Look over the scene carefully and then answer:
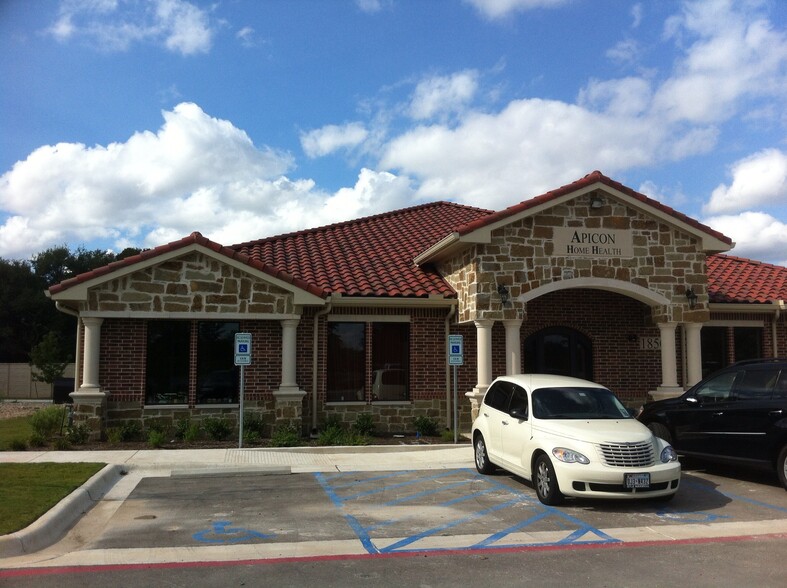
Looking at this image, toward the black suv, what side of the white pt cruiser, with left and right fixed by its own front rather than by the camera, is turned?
left

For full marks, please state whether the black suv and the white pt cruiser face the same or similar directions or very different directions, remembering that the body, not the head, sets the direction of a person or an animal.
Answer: very different directions

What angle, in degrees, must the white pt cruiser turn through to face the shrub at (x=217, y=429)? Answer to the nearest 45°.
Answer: approximately 180°

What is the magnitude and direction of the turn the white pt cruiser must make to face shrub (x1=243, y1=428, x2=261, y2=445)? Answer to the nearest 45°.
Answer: approximately 180°

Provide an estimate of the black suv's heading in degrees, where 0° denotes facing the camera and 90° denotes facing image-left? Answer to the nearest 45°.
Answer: approximately 135°

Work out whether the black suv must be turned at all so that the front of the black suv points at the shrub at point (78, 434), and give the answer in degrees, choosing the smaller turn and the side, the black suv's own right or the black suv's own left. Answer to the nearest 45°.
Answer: approximately 45° to the black suv's own left

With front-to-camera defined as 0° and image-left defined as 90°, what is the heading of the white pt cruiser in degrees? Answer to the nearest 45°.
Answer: approximately 315°

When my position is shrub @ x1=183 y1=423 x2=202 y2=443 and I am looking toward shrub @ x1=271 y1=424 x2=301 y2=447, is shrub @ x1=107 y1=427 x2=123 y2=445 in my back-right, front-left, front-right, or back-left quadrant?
back-right
